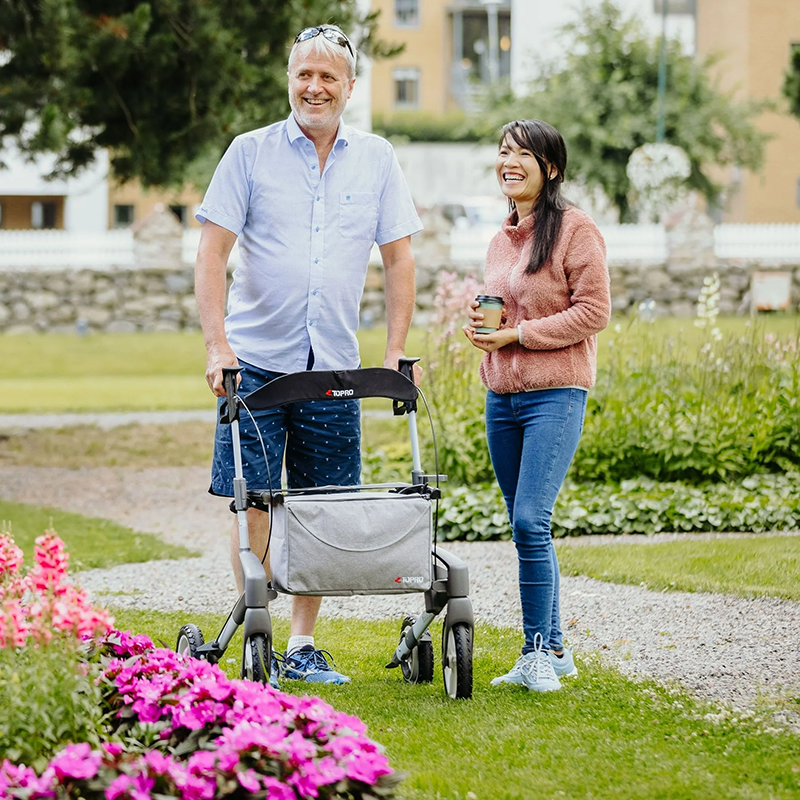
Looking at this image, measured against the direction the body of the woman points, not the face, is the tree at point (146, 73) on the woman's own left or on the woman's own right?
on the woman's own right

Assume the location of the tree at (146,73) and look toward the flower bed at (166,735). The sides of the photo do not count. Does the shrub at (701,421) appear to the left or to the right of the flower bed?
left

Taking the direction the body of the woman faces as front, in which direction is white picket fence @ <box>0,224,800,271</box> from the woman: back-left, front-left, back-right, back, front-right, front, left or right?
back-right

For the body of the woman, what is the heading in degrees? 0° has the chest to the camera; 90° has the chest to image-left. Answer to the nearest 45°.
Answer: approximately 45°

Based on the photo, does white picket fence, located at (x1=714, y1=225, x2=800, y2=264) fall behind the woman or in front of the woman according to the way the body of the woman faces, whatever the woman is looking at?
behind

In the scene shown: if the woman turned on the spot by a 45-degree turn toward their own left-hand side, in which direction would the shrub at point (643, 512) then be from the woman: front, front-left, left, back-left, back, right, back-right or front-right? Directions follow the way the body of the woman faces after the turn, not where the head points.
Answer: back

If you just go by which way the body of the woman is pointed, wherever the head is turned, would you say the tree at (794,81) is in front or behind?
behind
